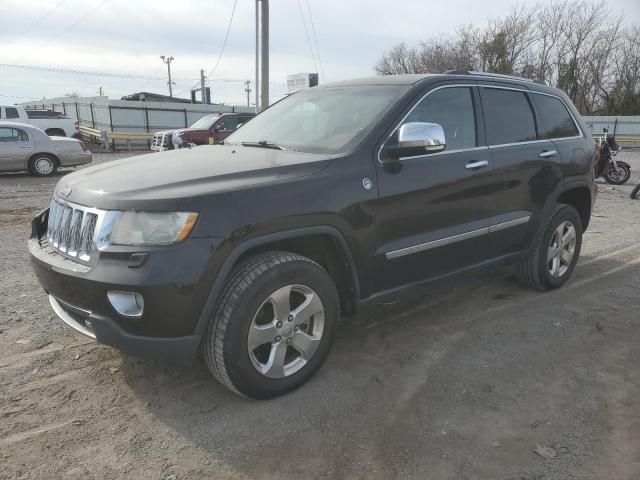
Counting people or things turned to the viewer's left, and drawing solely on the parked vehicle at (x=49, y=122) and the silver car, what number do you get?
2

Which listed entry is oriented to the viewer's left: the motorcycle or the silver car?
the silver car

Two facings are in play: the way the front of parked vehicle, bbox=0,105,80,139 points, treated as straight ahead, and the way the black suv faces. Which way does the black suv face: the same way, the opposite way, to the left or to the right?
the same way

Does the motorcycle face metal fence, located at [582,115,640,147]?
no

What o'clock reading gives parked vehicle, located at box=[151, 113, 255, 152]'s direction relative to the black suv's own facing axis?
The parked vehicle is roughly at 4 o'clock from the black suv.

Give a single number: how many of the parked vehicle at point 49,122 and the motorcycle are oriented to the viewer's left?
1

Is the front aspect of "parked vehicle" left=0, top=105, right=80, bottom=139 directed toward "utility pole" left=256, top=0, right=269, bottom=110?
no

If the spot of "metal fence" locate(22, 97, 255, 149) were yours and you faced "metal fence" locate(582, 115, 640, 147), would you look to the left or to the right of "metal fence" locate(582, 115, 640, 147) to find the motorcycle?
right

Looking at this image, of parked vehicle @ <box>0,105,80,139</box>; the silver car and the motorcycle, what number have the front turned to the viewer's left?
2

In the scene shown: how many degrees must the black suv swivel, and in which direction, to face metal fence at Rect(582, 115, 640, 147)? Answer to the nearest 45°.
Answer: approximately 180°

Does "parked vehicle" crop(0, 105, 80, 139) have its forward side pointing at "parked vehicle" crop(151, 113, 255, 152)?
no

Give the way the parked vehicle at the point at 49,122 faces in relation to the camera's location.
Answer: facing to the left of the viewer

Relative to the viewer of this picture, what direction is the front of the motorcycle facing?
facing the viewer and to the right of the viewer

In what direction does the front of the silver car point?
to the viewer's left

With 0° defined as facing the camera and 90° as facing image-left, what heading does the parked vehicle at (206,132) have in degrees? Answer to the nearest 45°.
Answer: approximately 45°

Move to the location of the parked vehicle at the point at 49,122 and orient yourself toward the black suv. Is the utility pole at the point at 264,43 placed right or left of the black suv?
left

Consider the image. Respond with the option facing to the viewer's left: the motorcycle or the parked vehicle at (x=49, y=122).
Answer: the parked vehicle

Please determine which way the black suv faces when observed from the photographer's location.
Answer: facing the viewer and to the left of the viewer
